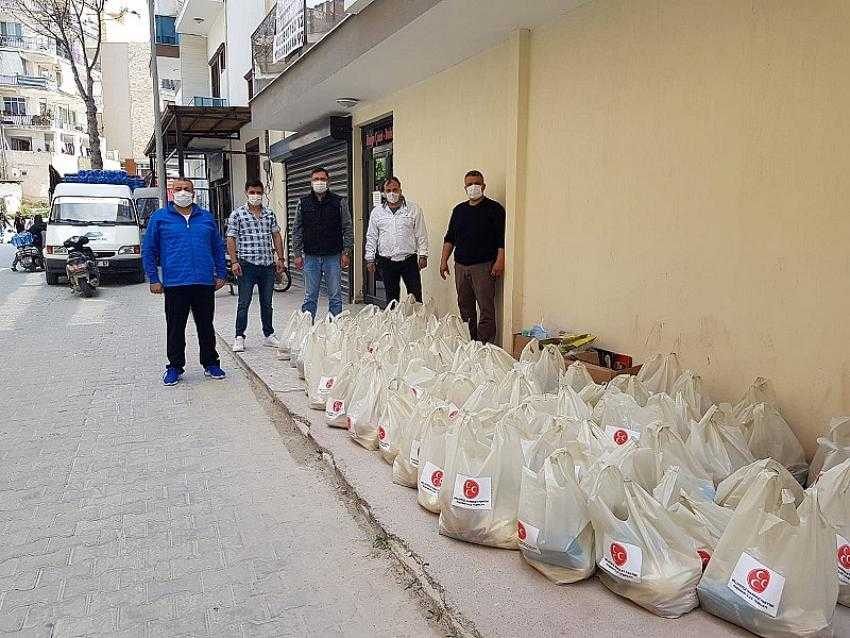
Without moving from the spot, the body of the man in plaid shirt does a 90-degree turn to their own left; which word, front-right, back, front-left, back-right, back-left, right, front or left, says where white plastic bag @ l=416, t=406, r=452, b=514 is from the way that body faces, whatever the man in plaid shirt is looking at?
right

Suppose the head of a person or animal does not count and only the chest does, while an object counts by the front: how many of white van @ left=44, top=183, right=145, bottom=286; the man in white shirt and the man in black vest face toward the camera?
3

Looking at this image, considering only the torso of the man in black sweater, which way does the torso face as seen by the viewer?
toward the camera

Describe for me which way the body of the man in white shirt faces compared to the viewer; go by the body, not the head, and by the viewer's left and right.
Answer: facing the viewer

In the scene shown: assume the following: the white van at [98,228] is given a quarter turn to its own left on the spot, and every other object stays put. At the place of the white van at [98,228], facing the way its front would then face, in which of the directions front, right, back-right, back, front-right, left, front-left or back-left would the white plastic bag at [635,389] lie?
right

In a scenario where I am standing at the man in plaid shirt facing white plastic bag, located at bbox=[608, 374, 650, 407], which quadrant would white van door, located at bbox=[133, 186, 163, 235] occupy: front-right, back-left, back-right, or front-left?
back-left

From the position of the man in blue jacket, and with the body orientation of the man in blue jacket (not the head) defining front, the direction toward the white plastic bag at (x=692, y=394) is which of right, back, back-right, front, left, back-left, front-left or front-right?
front-left

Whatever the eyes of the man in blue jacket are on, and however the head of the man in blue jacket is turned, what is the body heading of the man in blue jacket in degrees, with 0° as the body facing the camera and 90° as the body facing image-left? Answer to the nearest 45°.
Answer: approximately 0°
